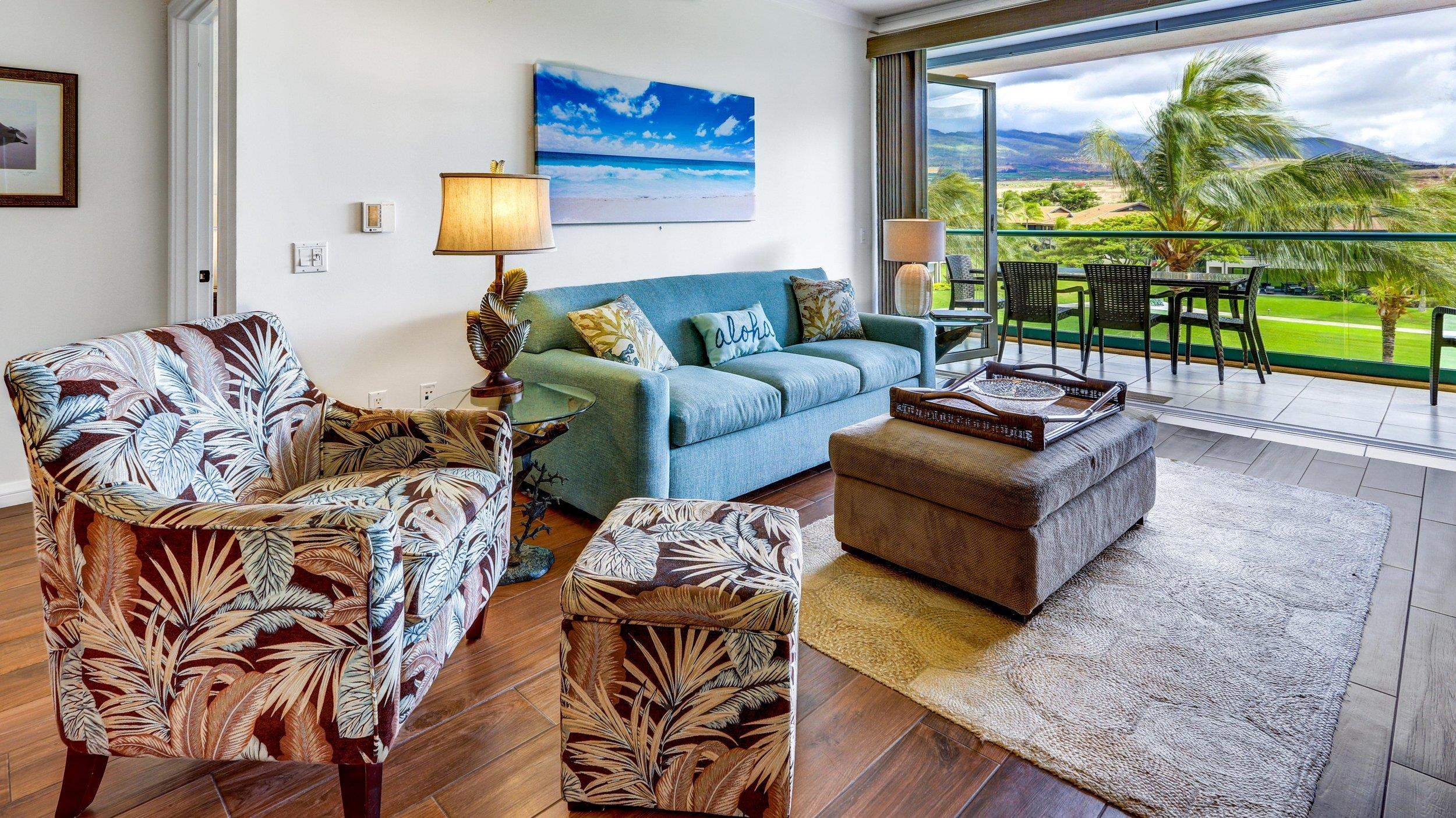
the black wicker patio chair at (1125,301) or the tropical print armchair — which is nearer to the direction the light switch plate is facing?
the tropical print armchair

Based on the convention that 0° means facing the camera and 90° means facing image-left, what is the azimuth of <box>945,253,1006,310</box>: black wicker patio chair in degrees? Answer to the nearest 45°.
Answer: approximately 315°

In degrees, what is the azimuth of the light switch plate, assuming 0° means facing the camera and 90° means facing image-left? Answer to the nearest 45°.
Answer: approximately 0°

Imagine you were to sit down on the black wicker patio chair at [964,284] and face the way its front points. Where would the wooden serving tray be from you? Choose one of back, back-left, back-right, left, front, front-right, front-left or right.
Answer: front-right

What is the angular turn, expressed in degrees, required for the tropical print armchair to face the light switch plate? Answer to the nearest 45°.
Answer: approximately 135° to its left

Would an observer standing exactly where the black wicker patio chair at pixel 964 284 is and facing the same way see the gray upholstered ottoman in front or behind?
in front
